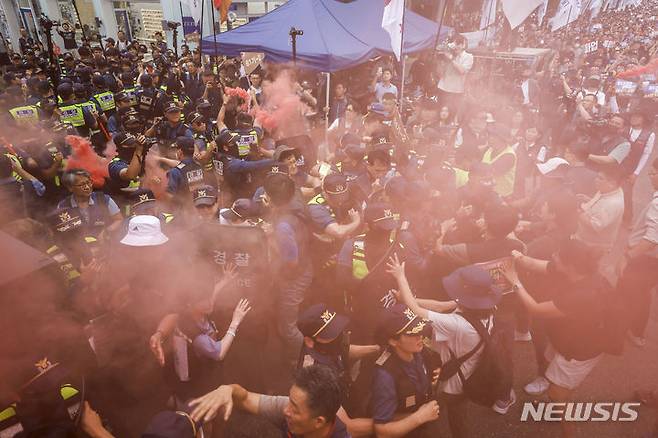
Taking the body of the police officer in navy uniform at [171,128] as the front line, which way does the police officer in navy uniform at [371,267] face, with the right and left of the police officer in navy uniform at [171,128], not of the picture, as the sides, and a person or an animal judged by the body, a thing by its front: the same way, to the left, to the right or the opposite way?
the same way

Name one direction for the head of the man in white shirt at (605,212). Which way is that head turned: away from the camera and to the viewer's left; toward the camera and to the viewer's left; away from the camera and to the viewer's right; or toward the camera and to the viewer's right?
toward the camera and to the viewer's left

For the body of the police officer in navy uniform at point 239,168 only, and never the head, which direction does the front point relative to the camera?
to the viewer's right

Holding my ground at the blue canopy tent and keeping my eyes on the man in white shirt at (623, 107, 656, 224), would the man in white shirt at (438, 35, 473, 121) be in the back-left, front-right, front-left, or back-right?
front-left

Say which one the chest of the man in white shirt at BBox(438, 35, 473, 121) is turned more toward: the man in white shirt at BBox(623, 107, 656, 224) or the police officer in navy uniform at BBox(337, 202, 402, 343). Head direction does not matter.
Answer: the police officer in navy uniform

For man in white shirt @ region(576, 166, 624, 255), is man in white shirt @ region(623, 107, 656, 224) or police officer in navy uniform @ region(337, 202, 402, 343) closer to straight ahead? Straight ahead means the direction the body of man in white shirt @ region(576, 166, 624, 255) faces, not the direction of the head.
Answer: the police officer in navy uniform

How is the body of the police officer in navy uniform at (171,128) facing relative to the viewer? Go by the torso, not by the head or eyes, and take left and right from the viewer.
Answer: facing the viewer

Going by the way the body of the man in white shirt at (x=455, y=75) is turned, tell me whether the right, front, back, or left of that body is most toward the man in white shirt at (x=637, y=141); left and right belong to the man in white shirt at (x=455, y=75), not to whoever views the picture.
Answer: left

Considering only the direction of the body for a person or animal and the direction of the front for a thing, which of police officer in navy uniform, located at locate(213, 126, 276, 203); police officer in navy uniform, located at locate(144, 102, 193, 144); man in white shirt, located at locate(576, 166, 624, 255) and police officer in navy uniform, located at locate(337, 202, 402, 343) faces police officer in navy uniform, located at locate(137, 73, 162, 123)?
the man in white shirt

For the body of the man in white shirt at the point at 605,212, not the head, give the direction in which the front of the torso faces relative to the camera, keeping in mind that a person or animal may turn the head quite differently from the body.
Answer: to the viewer's left

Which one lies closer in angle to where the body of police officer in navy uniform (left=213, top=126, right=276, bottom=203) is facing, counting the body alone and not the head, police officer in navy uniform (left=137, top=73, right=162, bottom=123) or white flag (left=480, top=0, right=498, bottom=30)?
the white flag
